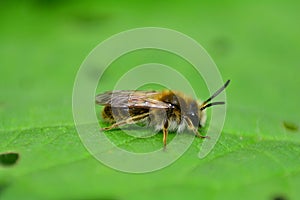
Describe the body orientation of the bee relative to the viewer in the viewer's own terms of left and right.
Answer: facing to the right of the viewer
